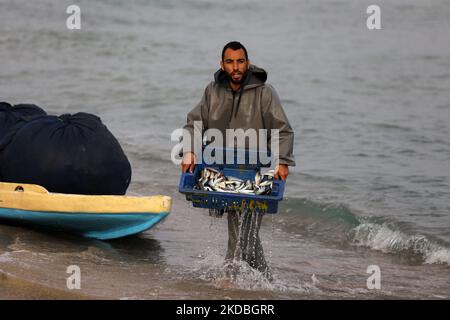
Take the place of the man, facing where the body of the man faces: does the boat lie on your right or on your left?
on your right

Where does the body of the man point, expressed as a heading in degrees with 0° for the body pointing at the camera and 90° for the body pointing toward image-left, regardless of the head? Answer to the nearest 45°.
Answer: approximately 0°

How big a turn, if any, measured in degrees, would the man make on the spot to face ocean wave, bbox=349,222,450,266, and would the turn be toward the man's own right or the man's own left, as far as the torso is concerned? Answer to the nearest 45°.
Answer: approximately 135° to the man's own left

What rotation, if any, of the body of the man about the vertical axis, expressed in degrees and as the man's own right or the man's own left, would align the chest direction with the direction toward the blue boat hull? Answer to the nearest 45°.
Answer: approximately 135° to the man's own right

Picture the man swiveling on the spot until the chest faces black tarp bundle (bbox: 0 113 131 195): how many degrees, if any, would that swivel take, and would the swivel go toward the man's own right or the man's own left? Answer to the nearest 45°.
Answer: approximately 135° to the man's own right

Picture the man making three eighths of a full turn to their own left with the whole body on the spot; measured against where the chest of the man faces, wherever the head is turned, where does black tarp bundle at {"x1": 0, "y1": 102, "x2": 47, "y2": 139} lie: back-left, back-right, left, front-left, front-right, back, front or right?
left
